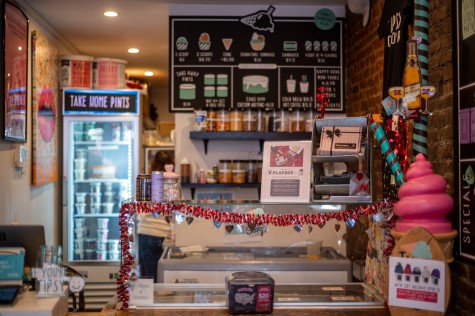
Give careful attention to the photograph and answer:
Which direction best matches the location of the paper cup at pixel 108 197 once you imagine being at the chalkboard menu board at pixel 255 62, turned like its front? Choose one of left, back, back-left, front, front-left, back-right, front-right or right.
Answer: front-right

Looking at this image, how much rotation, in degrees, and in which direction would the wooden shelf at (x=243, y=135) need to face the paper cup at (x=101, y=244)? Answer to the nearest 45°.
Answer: approximately 45° to its right

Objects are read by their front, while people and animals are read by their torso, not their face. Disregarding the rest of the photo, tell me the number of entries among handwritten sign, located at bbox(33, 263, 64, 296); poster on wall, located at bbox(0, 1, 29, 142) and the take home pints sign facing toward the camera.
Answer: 2

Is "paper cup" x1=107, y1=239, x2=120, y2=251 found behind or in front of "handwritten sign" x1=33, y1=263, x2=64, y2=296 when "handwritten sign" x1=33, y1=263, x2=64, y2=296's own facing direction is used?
behind

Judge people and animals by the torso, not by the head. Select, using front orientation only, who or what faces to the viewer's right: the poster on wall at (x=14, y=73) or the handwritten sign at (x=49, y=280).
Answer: the poster on wall

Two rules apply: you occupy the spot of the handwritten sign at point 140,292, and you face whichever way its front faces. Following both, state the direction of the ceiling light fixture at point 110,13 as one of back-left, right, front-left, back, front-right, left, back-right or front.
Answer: back

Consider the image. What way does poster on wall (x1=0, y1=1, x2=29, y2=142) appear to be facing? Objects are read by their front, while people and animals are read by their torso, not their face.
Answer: to the viewer's right

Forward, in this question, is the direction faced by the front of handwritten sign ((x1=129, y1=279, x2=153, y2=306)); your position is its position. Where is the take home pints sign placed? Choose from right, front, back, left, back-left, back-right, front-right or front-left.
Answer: back
